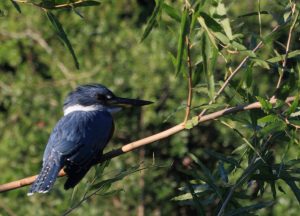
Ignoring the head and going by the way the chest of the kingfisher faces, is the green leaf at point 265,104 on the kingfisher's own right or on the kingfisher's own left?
on the kingfisher's own right

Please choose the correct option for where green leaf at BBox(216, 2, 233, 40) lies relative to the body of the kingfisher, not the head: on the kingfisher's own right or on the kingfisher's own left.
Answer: on the kingfisher's own right

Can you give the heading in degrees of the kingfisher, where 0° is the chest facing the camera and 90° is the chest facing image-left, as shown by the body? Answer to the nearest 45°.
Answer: approximately 225°

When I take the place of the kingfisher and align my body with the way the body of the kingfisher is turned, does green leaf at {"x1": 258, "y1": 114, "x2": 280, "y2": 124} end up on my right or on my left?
on my right
